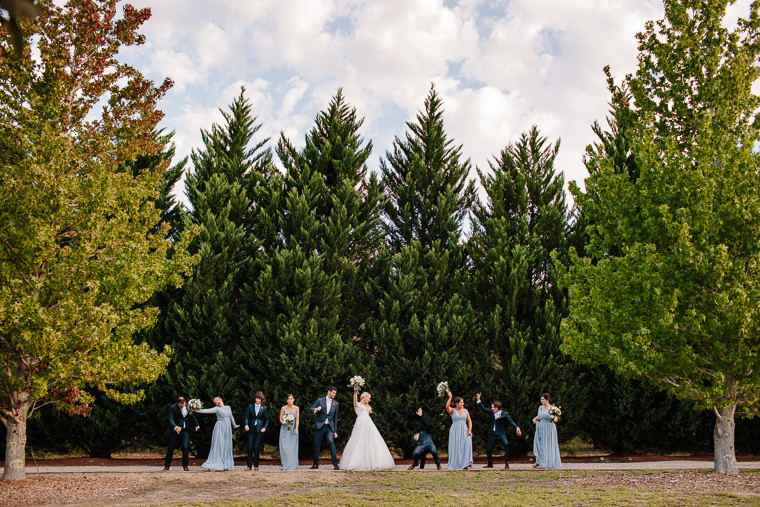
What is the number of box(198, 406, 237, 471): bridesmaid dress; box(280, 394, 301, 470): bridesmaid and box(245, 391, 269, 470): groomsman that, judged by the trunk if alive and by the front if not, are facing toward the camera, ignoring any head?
3

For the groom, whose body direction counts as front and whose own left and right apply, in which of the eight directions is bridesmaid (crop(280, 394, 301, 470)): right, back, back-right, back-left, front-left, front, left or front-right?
right

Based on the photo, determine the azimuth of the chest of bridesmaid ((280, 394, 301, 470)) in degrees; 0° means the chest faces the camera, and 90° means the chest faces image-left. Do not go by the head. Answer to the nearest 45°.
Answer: approximately 0°

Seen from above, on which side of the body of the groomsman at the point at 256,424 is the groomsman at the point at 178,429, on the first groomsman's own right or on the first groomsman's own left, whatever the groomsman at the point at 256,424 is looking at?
on the first groomsman's own right

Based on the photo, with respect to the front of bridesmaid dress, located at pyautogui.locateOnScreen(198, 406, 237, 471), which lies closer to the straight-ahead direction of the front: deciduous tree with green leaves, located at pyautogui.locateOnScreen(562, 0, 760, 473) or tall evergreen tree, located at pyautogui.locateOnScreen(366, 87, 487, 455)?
the deciduous tree with green leaves

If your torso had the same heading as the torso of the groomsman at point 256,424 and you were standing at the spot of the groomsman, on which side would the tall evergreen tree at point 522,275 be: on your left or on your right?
on your left

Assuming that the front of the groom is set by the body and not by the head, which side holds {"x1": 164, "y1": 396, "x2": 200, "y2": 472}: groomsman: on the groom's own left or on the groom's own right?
on the groom's own right

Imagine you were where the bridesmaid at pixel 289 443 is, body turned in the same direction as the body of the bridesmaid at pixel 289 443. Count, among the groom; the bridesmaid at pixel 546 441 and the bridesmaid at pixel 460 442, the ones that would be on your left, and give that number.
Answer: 3

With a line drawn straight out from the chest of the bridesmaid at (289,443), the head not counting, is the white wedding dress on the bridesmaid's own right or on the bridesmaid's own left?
on the bridesmaid's own left

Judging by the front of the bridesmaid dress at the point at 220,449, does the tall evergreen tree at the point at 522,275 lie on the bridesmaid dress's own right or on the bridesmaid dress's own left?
on the bridesmaid dress's own left

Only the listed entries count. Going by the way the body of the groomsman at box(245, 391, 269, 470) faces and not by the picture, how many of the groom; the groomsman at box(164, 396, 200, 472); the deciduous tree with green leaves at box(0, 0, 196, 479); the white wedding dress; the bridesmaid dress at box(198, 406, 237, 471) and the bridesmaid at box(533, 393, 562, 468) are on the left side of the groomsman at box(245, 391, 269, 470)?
3

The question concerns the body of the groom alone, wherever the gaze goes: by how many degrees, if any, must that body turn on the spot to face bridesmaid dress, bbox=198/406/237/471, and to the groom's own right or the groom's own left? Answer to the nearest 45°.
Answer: approximately 90° to the groom's own right

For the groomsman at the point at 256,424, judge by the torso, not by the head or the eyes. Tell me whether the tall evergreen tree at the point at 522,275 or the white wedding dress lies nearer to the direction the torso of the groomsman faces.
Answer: the white wedding dress
